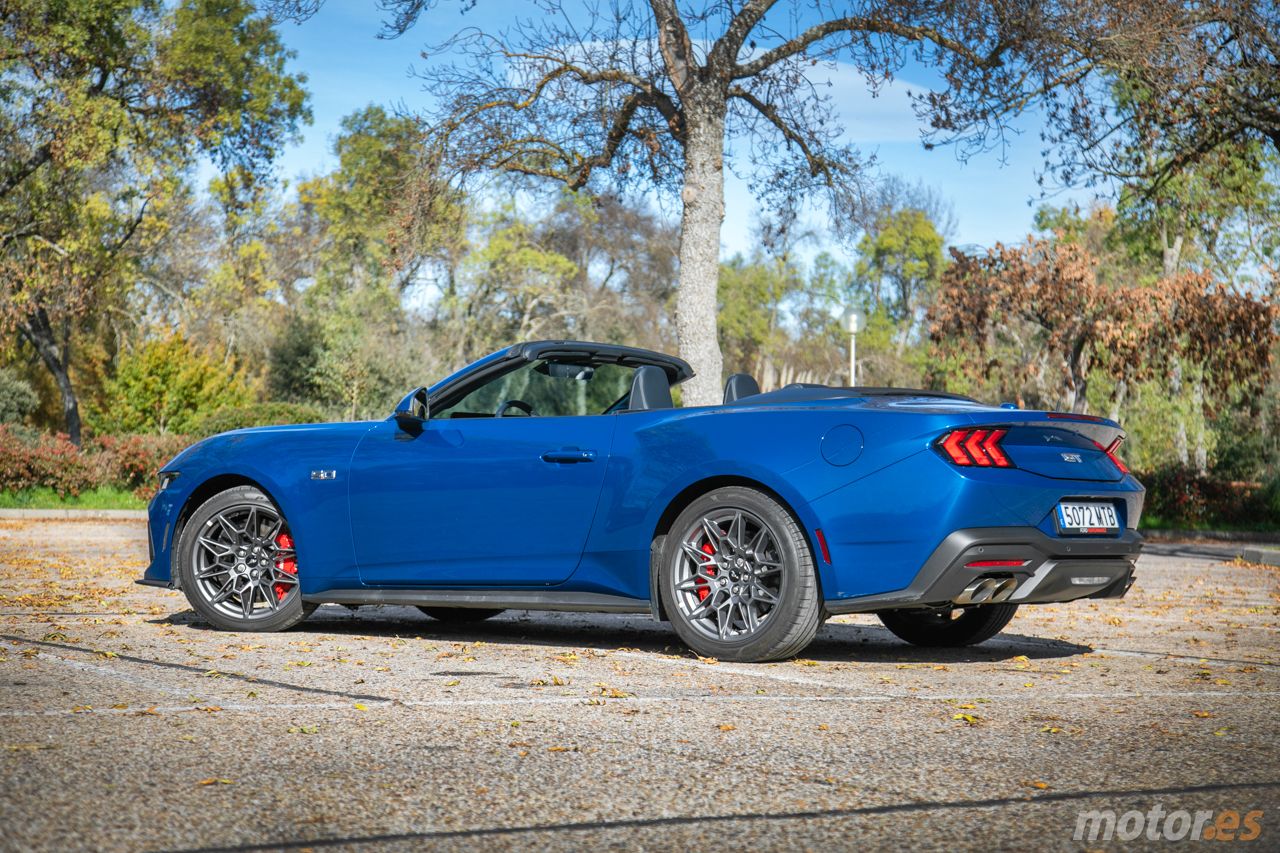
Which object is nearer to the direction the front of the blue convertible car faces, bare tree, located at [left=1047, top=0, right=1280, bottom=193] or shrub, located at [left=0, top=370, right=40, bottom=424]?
the shrub

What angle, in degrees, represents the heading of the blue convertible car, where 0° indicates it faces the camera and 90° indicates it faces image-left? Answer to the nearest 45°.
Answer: approximately 135°

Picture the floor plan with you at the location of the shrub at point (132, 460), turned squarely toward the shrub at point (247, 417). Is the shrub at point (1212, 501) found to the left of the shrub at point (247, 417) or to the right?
right

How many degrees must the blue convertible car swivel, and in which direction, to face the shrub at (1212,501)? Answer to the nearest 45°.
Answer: approximately 90° to its right

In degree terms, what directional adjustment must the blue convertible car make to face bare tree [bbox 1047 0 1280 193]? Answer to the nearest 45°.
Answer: approximately 90° to its right

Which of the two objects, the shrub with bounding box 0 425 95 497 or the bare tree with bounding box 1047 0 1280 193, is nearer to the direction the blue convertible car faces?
the shrub

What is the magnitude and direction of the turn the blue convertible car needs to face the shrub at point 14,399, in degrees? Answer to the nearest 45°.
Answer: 0° — it already faces it

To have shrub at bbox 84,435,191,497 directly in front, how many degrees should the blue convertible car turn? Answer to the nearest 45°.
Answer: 0° — it already faces it
